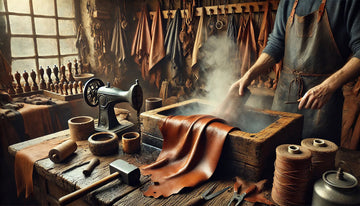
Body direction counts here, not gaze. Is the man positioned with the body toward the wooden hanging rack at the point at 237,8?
no

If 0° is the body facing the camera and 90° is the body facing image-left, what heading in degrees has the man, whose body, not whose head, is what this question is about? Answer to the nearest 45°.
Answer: approximately 45°

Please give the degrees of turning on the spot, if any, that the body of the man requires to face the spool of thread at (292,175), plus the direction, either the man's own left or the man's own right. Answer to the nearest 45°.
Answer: approximately 45° to the man's own left

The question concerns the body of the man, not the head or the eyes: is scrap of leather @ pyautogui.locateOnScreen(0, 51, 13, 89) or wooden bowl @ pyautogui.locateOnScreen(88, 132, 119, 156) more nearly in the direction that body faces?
the wooden bowl

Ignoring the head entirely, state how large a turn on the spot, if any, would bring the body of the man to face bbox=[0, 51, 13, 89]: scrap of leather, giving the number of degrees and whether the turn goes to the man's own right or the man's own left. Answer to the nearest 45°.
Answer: approximately 45° to the man's own right

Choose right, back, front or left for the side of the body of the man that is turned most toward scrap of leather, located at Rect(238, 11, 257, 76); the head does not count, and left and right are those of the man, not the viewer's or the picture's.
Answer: right

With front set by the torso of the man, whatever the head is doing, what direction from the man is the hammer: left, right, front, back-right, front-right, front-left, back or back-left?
front

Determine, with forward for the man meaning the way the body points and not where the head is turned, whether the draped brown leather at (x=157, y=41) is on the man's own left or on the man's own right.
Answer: on the man's own right

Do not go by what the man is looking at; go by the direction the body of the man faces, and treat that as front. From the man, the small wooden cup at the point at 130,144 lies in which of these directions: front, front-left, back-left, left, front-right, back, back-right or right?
front

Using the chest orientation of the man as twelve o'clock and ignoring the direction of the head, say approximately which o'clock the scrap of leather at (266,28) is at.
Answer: The scrap of leather is roughly at 4 o'clock from the man.

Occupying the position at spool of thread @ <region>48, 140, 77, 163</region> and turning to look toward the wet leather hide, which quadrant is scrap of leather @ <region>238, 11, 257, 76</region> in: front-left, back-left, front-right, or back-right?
front-left

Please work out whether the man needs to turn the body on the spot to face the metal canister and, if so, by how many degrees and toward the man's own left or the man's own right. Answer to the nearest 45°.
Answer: approximately 45° to the man's own left

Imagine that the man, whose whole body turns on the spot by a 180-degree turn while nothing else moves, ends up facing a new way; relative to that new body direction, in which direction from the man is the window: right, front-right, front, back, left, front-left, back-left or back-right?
back-left

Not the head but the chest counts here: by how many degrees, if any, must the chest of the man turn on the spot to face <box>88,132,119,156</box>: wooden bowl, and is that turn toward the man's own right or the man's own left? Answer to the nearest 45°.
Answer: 0° — they already face it

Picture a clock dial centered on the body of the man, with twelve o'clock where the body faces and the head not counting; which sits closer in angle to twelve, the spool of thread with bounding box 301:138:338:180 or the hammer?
the hammer

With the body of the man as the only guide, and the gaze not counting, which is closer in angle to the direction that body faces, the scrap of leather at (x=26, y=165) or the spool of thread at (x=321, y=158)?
the scrap of leather

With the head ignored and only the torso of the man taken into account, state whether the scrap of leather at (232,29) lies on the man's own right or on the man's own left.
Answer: on the man's own right
